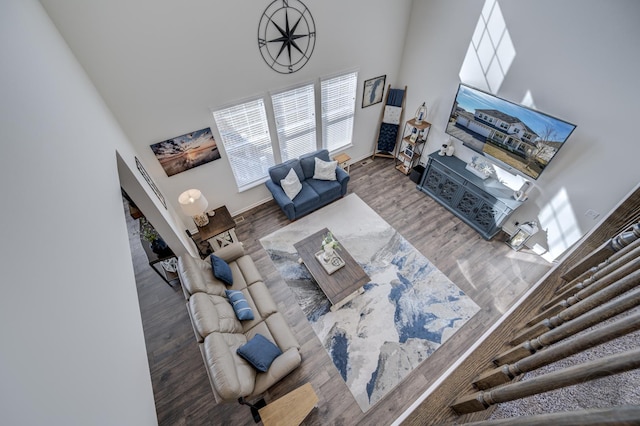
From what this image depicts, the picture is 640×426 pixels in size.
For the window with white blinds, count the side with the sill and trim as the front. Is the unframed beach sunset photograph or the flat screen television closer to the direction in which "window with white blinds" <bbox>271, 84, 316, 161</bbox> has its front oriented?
the flat screen television

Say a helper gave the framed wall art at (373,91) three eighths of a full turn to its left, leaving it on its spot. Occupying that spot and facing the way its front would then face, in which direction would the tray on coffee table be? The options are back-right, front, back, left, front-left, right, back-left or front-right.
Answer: back

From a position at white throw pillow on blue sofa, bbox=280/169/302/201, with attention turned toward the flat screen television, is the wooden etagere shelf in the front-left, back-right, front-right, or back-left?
front-left

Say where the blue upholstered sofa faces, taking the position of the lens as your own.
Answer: facing the viewer and to the right of the viewer

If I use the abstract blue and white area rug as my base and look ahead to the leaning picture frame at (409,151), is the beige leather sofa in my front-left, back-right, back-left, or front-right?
back-left

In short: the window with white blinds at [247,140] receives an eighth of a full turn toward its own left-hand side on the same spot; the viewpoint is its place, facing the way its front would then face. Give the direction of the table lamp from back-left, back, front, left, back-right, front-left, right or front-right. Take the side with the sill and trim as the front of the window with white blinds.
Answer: right

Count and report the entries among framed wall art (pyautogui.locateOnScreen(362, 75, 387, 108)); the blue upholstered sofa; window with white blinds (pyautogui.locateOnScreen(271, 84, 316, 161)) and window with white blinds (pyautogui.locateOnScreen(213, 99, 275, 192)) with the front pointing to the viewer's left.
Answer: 0

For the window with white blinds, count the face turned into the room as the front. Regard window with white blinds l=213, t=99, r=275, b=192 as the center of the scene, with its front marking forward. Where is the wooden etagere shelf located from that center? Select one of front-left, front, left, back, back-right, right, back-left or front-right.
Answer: left

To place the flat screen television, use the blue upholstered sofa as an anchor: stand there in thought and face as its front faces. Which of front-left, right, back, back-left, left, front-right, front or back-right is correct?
front-left

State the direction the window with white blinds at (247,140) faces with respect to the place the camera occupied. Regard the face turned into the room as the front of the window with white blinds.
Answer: facing the viewer

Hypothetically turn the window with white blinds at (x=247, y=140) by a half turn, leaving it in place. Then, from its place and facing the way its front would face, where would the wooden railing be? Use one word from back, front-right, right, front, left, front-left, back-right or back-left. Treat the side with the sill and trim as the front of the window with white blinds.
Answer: back

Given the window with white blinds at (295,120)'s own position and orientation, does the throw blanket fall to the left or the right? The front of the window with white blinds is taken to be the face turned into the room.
on its left

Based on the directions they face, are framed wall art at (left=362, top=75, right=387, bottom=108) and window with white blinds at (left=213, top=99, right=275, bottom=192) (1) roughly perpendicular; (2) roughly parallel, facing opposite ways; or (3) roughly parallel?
roughly parallel

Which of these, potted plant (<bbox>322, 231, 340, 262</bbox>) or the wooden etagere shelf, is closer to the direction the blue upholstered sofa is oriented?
the potted plant

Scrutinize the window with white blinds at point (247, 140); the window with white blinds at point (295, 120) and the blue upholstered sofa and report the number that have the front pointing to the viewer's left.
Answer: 0

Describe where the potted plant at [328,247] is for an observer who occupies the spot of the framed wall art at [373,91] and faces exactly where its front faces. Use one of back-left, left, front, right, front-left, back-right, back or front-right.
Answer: front-right

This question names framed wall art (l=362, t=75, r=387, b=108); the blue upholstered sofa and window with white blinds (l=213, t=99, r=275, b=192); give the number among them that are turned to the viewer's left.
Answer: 0
